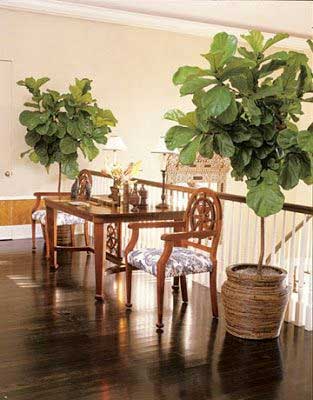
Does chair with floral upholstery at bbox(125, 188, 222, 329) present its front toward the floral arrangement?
no

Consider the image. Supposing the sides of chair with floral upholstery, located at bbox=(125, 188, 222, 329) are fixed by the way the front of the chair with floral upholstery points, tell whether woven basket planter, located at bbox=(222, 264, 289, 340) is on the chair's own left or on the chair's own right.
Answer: on the chair's own left

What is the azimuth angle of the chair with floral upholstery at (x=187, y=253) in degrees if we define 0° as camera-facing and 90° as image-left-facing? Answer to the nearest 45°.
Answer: approximately 45°

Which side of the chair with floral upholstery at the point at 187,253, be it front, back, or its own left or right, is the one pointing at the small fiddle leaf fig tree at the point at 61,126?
right

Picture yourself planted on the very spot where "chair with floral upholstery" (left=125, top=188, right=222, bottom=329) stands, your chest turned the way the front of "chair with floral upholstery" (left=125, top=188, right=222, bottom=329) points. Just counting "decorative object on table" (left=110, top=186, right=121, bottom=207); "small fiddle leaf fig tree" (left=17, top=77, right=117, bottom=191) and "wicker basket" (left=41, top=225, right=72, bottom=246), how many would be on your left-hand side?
0

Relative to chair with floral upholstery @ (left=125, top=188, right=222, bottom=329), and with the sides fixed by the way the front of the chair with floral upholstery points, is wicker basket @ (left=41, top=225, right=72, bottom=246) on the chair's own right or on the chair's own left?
on the chair's own right

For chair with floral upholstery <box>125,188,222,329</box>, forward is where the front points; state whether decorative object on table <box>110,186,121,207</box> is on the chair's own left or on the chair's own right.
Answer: on the chair's own right
